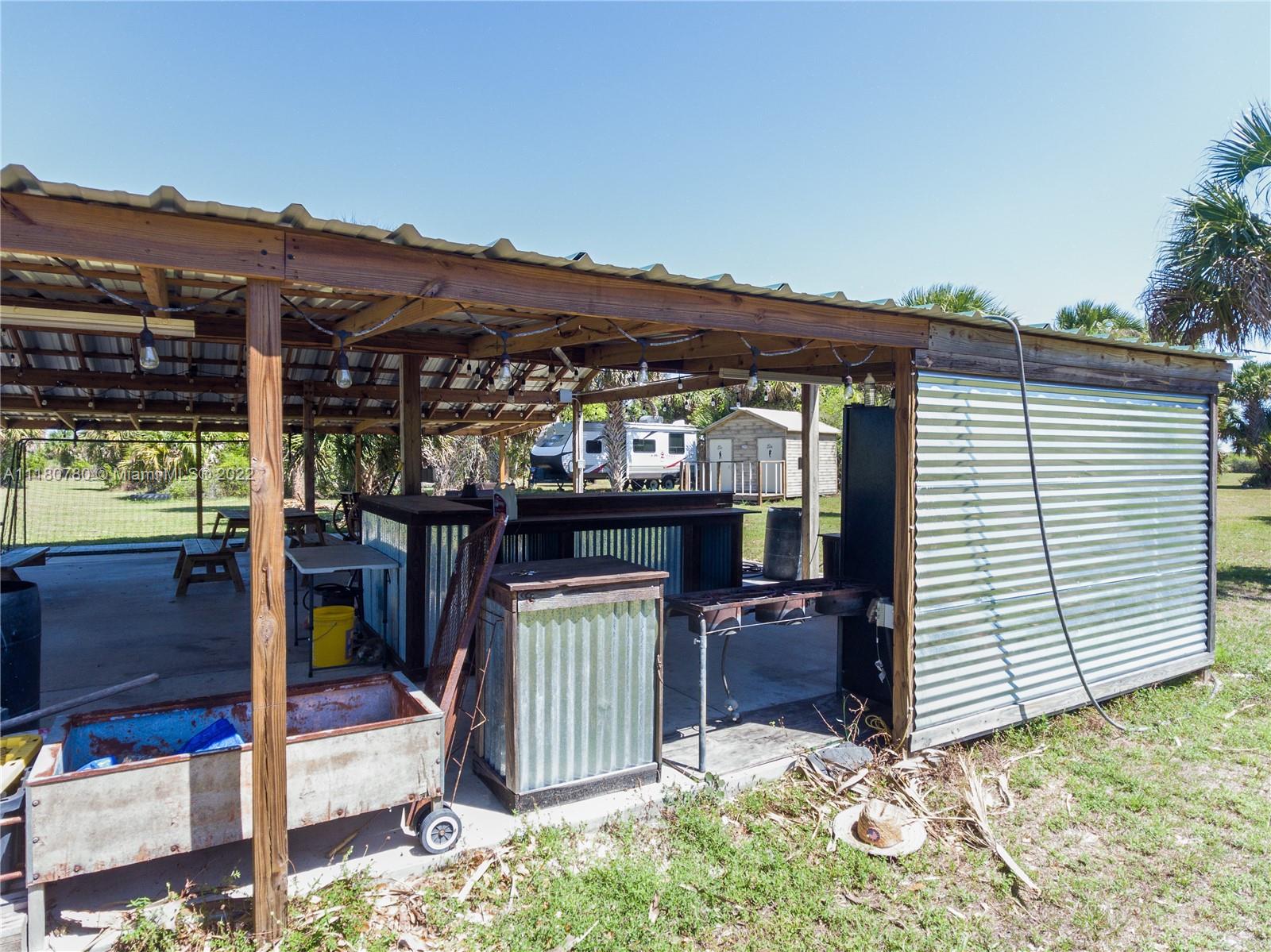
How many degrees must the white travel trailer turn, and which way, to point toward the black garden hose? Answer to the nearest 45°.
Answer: approximately 45° to its left

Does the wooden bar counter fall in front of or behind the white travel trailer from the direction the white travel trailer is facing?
in front

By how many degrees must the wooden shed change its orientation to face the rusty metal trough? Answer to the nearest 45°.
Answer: approximately 45° to its left

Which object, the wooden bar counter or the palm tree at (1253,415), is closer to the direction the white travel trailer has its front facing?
the wooden bar counter

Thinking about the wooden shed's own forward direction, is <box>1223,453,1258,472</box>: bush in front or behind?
behind

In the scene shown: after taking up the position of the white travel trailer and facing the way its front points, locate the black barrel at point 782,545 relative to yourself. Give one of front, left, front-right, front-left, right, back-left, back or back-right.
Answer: front-left

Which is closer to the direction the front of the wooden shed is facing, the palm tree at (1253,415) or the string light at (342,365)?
the string light

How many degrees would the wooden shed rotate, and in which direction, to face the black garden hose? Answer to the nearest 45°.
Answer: approximately 45° to its left

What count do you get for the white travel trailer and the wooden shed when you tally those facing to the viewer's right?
0

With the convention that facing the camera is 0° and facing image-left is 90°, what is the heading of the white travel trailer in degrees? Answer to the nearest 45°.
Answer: approximately 45°

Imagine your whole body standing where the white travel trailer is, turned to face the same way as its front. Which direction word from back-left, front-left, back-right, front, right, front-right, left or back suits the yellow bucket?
front-left

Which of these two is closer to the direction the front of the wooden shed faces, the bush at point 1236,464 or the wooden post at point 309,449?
the wooden post

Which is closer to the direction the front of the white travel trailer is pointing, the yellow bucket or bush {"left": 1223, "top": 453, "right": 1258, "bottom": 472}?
the yellow bucket

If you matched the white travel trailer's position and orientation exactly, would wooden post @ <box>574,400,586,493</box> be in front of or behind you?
in front

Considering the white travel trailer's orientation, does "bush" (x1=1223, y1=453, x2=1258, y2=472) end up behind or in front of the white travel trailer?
behind
